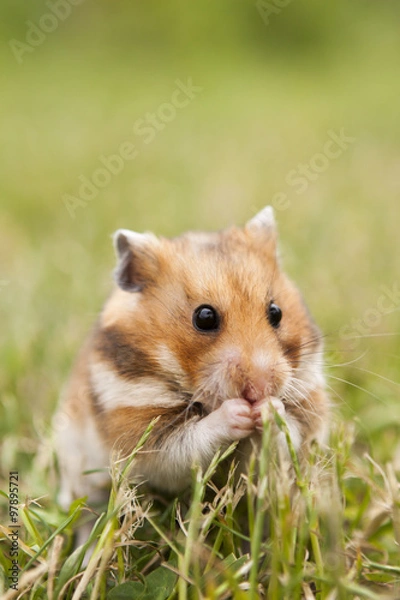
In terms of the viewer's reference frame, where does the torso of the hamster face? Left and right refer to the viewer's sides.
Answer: facing the viewer and to the right of the viewer
